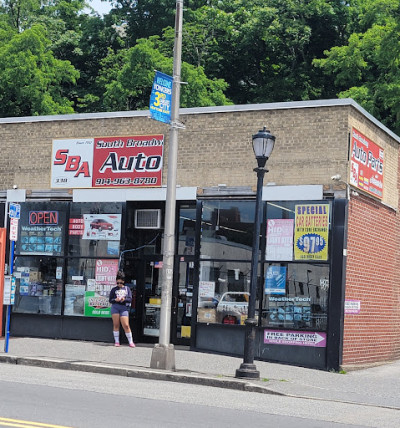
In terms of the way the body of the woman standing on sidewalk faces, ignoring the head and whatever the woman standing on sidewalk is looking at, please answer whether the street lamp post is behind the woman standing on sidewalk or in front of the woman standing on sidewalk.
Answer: in front

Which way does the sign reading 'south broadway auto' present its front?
toward the camera

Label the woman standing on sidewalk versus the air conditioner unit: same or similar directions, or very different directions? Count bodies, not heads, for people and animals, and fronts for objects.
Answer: same or similar directions

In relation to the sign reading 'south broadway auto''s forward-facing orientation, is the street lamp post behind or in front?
in front

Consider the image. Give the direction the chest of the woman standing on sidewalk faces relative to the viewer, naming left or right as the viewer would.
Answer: facing the viewer

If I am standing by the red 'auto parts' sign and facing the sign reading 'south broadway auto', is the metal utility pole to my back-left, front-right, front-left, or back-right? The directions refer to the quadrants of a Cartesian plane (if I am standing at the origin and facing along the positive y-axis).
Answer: front-left

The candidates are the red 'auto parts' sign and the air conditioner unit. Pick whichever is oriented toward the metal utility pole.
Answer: the air conditioner unit

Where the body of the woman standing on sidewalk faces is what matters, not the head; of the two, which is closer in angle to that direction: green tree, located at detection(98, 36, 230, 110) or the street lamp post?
the street lamp post

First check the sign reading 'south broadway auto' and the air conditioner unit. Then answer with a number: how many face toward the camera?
2

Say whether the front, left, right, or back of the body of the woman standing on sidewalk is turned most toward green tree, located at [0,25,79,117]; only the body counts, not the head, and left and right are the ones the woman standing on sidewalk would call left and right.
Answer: back

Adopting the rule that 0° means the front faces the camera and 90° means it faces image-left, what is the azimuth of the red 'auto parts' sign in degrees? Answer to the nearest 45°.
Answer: approximately 315°

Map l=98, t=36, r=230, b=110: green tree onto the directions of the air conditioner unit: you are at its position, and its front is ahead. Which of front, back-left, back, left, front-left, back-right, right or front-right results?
back

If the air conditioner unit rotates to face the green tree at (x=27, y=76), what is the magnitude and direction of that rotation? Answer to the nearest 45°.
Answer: approximately 180°

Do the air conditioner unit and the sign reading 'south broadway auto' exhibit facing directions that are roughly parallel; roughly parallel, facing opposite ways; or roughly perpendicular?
roughly parallel

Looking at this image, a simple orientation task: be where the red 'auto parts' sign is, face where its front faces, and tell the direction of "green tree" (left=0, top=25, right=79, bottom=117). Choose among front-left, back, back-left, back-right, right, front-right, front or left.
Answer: back
